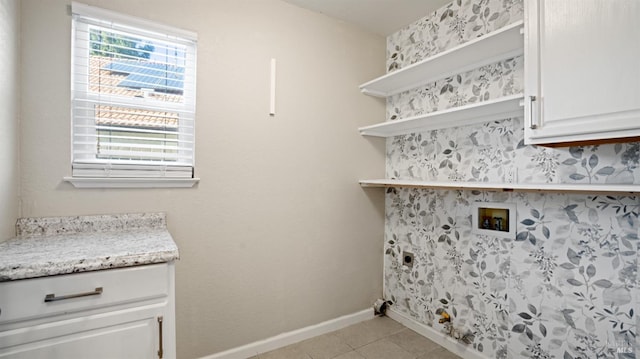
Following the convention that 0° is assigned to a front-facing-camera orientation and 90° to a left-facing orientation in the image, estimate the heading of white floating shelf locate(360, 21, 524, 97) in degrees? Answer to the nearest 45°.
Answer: approximately 45°

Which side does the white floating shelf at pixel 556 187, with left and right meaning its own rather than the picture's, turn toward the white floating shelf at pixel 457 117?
right

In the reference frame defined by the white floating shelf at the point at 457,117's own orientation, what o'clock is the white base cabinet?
The white base cabinet is roughly at 12 o'clock from the white floating shelf.

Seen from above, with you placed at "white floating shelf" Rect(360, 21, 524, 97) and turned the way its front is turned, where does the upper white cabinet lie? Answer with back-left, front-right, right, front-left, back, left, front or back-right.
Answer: left

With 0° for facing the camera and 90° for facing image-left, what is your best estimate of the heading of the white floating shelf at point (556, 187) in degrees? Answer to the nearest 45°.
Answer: approximately 45°

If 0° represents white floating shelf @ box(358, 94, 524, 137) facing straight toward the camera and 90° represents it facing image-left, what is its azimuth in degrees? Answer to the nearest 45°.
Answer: approximately 45°

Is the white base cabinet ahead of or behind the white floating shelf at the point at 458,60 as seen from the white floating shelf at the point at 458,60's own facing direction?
ahead

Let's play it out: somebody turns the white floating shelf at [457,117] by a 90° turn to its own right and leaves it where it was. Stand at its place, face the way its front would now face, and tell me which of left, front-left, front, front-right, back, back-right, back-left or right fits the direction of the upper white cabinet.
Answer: back
